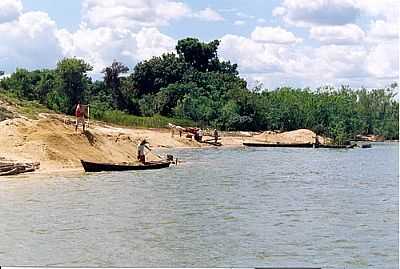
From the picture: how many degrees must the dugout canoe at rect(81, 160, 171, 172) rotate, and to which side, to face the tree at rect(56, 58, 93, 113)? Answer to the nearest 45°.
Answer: approximately 90° to its right

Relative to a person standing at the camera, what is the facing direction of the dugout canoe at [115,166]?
facing to the left of the viewer

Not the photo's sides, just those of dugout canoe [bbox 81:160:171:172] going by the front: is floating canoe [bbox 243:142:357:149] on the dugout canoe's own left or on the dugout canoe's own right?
on the dugout canoe's own right

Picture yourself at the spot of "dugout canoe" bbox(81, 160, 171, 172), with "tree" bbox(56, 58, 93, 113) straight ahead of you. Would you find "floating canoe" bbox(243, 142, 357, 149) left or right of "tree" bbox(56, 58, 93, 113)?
right

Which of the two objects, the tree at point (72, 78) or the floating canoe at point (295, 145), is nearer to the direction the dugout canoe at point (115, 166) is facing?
the tree
